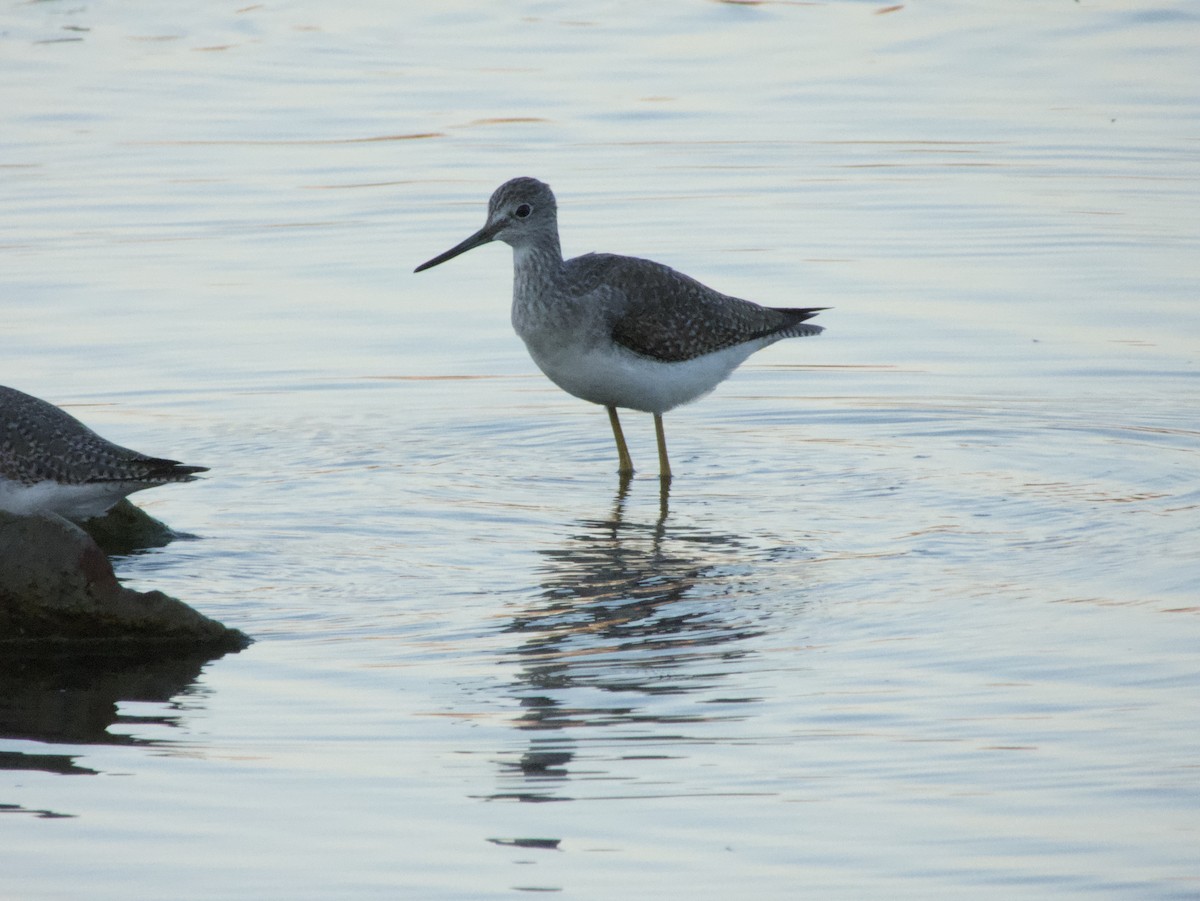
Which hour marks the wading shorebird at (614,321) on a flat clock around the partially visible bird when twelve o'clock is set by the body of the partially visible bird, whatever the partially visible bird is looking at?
The wading shorebird is roughly at 5 o'clock from the partially visible bird.

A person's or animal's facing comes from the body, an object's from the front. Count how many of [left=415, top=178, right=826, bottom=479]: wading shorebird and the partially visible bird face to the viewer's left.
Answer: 2

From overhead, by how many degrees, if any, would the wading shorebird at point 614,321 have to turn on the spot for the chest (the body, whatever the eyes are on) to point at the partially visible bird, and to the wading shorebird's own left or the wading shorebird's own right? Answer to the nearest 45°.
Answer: approximately 45° to the wading shorebird's own left

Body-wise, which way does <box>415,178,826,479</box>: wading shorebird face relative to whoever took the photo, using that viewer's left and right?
facing to the left of the viewer

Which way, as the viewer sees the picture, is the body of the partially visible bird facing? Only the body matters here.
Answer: to the viewer's left
